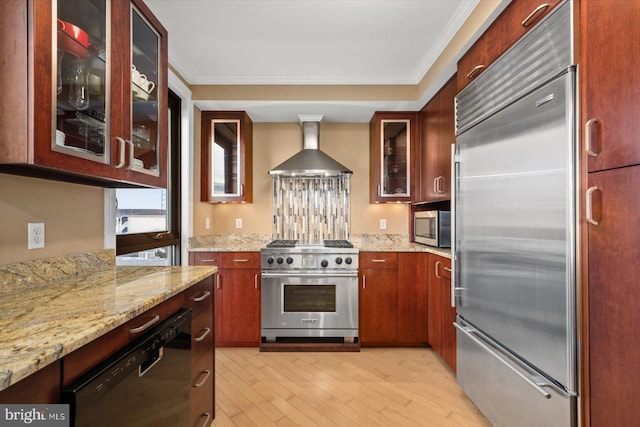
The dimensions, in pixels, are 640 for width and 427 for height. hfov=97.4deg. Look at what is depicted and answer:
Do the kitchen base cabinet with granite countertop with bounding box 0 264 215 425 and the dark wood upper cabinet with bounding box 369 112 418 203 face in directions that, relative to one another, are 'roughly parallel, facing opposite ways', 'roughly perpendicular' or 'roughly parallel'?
roughly perpendicular

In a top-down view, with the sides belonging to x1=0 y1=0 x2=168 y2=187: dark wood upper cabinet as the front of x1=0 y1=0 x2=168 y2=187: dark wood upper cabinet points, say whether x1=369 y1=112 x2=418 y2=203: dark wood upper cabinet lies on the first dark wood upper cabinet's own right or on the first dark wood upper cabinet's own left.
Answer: on the first dark wood upper cabinet's own left

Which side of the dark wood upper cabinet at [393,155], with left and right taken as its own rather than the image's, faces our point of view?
front

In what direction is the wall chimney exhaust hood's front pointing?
toward the camera

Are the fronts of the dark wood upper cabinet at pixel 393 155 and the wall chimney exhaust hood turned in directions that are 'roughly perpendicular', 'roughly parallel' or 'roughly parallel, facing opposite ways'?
roughly parallel

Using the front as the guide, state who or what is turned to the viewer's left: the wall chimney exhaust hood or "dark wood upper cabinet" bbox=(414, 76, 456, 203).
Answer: the dark wood upper cabinet

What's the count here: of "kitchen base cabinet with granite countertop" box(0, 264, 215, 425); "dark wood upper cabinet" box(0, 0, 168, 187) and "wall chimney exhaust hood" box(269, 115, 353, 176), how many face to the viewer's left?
0

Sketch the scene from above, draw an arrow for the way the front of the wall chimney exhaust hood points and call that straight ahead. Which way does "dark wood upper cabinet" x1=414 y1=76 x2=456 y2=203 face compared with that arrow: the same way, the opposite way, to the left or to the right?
to the right

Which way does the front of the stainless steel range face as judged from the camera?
facing the viewer

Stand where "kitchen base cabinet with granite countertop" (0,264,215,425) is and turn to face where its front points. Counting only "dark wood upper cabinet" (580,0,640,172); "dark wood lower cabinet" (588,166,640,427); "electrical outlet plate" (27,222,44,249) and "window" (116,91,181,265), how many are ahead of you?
2

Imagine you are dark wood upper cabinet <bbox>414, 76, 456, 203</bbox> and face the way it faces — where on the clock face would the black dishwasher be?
The black dishwasher is roughly at 10 o'clock from the dark wood upper cabinet.

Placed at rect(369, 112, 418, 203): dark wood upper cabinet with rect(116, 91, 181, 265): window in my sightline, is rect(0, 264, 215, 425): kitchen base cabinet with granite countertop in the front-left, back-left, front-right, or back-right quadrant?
front-left

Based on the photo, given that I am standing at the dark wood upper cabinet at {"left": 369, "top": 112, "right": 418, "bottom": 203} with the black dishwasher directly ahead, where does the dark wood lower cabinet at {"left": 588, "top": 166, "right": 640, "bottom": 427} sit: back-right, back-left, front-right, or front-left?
front-left

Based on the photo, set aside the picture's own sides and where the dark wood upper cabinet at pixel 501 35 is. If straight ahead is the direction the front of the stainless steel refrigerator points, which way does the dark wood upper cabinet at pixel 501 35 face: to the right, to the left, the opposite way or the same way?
the same way

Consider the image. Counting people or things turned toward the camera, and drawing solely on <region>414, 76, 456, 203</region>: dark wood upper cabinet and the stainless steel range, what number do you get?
1

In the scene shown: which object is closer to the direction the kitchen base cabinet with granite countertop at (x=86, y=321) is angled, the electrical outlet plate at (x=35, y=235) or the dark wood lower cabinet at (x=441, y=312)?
the dark wood lower cabinet

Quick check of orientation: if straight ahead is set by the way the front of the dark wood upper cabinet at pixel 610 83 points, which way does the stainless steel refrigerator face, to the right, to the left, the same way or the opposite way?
the same way

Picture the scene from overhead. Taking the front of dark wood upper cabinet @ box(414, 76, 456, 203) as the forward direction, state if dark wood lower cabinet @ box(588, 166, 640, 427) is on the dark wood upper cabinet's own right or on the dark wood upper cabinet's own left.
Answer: on the dark wood upper cabinet's own left

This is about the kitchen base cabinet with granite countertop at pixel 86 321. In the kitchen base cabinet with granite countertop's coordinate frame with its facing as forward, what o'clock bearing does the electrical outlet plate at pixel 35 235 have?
The electrical outlet plate is roughly at 7 o'clock from the kitchen base cabinet with granite countertop.

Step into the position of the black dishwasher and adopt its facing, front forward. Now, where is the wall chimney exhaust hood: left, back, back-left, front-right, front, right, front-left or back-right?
left

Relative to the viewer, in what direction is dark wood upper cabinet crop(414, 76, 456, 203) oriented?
to the viewer's left

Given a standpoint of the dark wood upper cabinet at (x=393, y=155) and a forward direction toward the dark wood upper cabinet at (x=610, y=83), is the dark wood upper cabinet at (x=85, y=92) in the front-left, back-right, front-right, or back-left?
front-right
